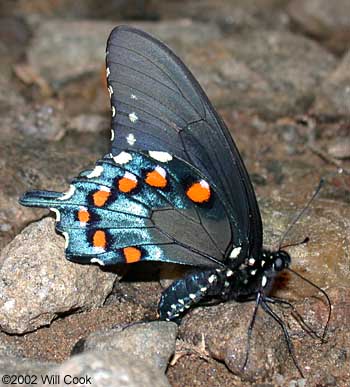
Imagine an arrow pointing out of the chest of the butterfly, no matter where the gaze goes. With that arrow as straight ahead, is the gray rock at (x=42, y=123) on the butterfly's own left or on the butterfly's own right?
on the butterfly's own left

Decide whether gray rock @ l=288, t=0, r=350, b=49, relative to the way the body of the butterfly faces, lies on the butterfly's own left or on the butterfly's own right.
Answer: on the butterfly's own left

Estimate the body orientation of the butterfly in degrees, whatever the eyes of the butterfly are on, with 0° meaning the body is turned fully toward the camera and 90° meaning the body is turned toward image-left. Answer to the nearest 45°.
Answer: approximately 270°

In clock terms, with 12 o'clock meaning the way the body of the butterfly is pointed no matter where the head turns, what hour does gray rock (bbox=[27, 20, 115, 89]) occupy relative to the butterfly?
The gray rock is roughly at 8 o'clock from the butterfly.

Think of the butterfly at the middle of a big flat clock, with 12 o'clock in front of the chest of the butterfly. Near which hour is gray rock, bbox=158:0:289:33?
The gray rock is roughly at 9 o'clock from the butterfly.

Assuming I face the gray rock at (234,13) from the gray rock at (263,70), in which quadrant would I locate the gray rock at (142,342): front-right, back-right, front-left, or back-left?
back-left

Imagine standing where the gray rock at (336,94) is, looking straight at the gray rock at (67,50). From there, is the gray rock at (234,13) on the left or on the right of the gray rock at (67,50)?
right
